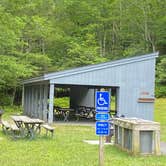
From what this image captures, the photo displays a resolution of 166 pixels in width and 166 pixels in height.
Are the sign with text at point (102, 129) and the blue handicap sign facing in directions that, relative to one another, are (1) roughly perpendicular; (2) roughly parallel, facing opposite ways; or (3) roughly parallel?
roughly parallel

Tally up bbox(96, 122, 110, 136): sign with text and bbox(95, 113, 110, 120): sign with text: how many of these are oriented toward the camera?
2

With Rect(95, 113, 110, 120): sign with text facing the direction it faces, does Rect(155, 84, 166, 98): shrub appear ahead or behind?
behind

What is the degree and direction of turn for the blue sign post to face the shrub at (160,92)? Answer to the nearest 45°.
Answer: approximately 180°

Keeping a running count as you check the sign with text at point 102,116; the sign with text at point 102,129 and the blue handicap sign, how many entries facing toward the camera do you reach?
3

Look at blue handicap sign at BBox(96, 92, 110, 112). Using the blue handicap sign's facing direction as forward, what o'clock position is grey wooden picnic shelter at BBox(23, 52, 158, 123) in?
The grey wooden picnic shelter is roughly at 6 o'clock from the blue handicap sign.

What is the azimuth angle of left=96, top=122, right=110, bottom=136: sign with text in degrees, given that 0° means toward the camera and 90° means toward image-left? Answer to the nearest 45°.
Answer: approximately 0°

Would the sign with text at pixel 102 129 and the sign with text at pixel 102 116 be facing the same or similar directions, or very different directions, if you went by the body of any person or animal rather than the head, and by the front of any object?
same or similar directions

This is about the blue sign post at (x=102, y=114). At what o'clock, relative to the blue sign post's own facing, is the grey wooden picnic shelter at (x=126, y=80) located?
The grey wooden picnic shelter is roughly at 6 o'clock from the blue sign post.

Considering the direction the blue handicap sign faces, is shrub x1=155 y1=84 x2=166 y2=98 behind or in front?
behind

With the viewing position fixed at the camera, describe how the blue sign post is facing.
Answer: facing the viewer

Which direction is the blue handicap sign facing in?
toward the camera
